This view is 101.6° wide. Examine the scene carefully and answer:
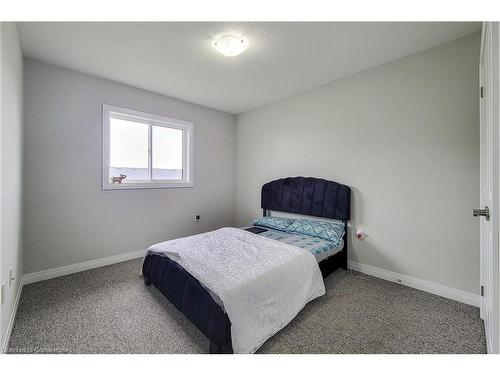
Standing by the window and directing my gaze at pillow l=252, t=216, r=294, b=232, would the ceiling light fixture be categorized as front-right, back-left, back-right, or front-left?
front-right

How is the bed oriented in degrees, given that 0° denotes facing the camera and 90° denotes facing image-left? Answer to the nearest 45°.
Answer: approximately 45°

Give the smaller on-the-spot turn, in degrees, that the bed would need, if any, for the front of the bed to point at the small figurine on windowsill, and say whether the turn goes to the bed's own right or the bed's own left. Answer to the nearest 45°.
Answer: approximately 90° to the bed's own right

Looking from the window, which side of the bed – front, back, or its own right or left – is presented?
right
